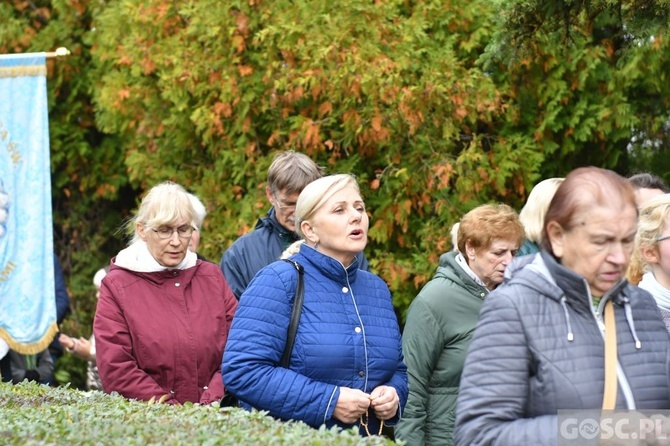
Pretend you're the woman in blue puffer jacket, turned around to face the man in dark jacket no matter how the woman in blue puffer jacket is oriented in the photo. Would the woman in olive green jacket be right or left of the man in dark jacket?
right

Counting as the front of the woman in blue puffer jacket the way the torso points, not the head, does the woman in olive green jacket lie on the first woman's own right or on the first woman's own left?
on the first woman's own left

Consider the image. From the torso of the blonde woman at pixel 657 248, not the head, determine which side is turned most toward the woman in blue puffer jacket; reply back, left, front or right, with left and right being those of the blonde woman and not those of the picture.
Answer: right

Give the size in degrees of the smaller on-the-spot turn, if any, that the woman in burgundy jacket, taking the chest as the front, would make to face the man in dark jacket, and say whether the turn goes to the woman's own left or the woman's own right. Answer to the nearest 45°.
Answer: approximately 90° to the woman's own left

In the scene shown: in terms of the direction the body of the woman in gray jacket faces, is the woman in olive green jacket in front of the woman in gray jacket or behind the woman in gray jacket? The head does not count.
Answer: behind

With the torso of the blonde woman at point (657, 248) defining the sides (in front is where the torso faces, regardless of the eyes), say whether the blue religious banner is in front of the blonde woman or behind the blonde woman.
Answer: behind

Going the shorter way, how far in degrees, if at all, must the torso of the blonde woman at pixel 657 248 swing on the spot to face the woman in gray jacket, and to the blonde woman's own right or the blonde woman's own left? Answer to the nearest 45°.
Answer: approximately 45° to the blonde woman's own right

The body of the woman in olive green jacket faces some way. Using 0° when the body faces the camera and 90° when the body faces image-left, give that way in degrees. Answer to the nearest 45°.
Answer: approximately 315°

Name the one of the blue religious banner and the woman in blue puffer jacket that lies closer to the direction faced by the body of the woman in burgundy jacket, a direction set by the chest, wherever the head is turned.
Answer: the woman in blue puffer jacket

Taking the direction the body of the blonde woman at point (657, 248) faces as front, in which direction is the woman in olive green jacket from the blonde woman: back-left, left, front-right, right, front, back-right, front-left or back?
back-right
